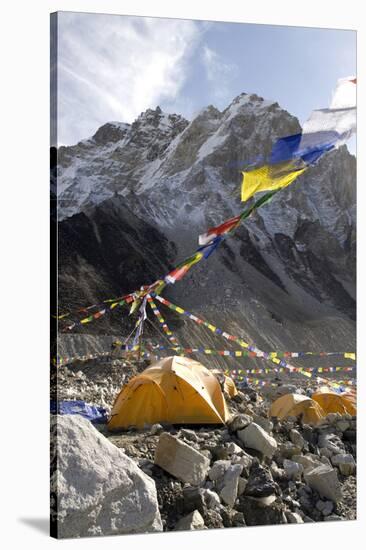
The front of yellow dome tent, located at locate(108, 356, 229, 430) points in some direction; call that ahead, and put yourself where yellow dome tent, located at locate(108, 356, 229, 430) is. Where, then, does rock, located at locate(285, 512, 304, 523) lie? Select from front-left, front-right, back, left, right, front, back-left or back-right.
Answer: left

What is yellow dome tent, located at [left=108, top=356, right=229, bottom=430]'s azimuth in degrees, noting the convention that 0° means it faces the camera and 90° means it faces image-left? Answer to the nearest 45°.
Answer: approximately 45°

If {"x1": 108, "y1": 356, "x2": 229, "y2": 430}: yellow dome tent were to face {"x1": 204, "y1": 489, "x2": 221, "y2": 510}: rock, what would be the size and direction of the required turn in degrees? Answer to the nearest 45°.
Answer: approximately 45° to its left

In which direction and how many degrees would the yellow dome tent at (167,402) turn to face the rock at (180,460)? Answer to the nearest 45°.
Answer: approximately 45° to its left

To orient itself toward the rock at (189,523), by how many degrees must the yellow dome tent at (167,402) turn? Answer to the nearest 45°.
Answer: approximately 45° to its left

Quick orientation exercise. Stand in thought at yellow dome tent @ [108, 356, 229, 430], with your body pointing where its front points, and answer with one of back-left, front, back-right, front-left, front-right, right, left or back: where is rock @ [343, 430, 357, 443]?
back-left
